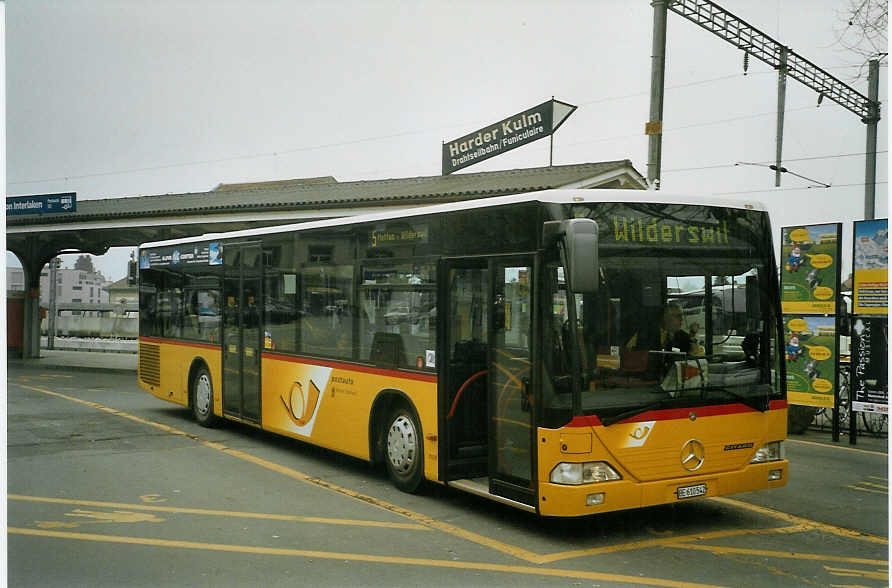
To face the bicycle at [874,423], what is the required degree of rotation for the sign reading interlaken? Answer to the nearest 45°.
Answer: approximately 45° to its left

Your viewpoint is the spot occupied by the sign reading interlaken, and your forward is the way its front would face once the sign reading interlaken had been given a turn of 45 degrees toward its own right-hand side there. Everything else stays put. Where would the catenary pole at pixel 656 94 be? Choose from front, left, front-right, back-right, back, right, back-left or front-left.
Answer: left

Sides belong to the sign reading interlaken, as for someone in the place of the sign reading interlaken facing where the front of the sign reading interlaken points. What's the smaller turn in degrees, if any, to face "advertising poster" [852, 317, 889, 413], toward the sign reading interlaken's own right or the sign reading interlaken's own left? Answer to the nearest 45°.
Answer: approximately 45° to the sign reading interlaken's own left

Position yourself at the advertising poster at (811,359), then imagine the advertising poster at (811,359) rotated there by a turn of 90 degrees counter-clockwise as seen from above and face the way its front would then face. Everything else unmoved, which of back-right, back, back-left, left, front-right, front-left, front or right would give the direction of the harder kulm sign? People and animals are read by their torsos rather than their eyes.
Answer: back-left

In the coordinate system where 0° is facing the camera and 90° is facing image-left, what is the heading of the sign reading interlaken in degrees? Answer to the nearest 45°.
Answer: approximately 0°

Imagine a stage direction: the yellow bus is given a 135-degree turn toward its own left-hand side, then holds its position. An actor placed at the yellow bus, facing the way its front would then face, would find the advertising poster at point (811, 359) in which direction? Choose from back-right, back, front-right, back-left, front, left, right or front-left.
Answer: front-right

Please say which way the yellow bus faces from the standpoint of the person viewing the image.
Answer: facing the viewer and to the right of the viewer

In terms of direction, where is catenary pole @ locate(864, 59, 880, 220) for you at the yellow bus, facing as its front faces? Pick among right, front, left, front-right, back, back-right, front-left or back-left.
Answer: left

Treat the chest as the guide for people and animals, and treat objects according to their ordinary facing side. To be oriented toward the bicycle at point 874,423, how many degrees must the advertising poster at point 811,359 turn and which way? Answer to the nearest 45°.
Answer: approximately 135° to its left

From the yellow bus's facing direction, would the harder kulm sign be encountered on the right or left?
on its left

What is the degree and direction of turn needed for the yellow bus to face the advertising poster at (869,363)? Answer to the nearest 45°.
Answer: approximately 90° to its left

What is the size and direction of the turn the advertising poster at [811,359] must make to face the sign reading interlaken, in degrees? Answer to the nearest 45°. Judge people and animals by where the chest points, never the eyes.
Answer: approximately 90° to its right
